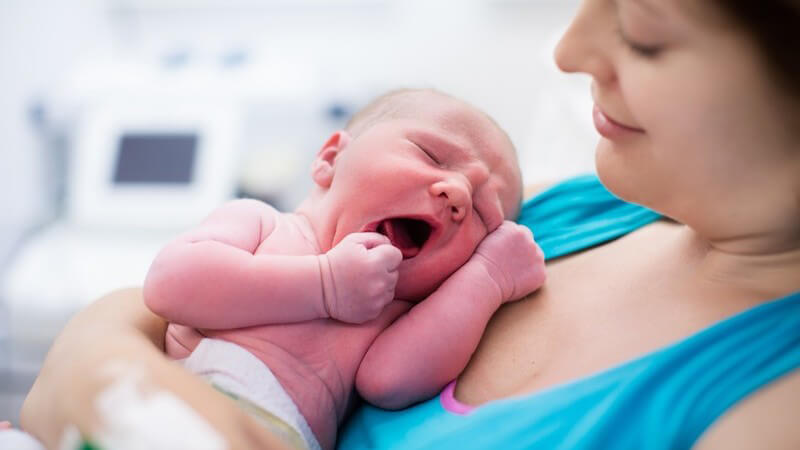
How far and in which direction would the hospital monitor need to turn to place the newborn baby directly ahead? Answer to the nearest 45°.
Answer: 0° — it already faces them

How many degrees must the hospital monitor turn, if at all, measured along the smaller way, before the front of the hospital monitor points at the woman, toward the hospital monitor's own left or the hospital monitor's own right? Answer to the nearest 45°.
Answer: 0° — it already faces them

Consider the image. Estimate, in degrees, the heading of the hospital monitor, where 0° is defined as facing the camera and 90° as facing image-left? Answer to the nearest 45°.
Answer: approximately 0°

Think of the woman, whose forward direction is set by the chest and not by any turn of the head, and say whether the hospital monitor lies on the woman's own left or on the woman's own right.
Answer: on the woman's own right
